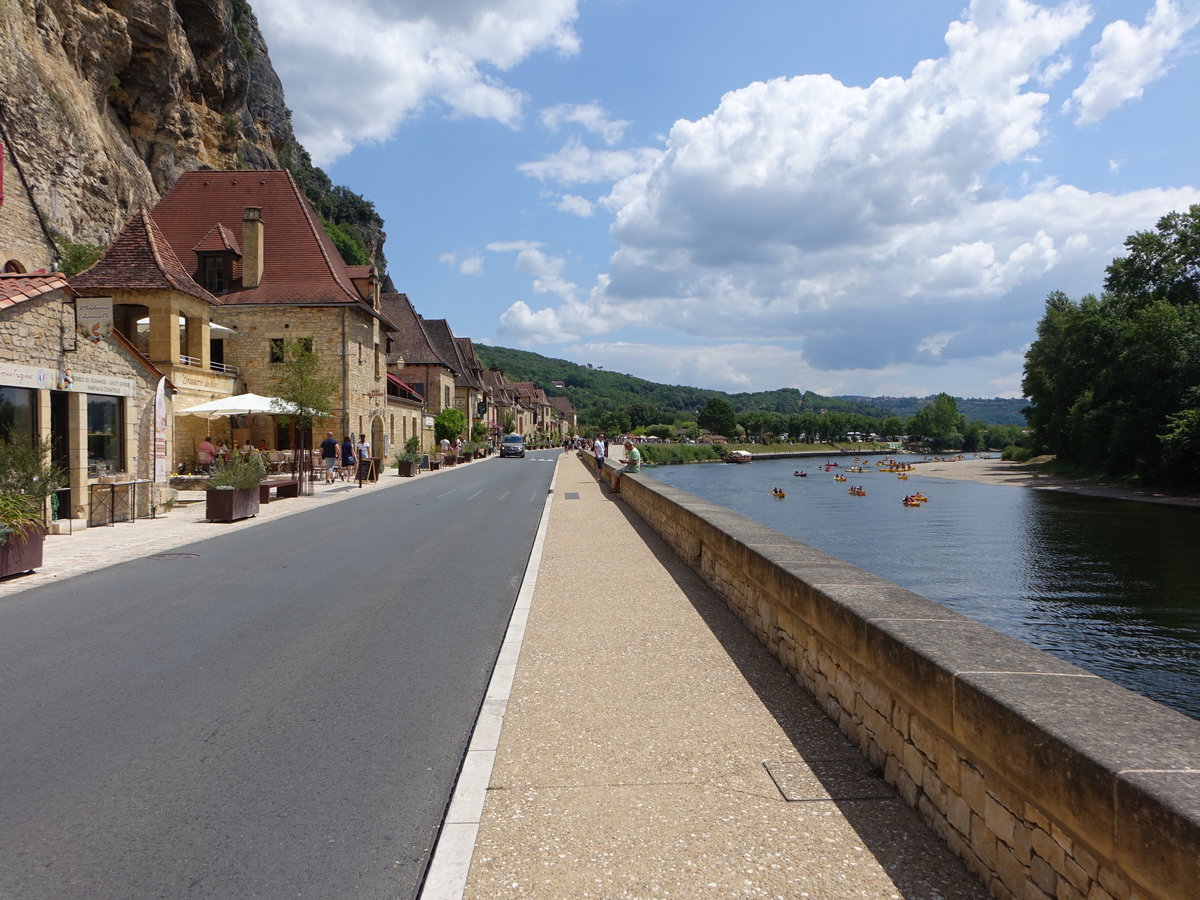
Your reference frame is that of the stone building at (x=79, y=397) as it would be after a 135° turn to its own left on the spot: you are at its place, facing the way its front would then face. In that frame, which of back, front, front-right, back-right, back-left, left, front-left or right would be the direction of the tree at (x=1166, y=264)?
right

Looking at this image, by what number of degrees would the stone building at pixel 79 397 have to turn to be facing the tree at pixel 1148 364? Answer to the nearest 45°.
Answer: approximately 45° to its left

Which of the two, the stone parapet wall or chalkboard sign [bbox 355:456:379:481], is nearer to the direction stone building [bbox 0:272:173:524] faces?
the stone parapet wall

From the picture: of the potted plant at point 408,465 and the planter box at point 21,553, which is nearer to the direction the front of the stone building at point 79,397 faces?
the planter box

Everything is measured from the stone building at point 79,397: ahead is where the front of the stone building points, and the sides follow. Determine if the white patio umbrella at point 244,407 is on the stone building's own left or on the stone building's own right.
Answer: on the stone building's own left

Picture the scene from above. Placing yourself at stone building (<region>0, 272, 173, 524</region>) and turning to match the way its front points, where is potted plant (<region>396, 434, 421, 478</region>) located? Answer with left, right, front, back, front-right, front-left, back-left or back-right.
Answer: left

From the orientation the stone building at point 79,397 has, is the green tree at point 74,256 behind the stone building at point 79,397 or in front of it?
behind

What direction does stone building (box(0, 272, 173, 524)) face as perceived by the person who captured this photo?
facing the viewer and to the right of the viewer

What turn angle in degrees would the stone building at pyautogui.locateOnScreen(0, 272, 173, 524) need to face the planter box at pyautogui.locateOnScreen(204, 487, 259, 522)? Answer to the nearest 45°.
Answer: approximately 45° to its left

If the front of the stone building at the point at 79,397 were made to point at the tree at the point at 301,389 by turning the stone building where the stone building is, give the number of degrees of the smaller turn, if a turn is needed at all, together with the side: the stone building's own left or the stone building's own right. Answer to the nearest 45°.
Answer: approximately 90° to the stone building's own left
